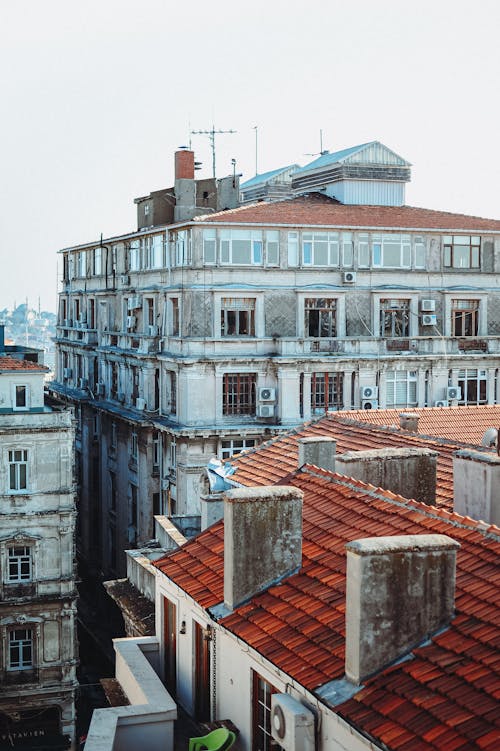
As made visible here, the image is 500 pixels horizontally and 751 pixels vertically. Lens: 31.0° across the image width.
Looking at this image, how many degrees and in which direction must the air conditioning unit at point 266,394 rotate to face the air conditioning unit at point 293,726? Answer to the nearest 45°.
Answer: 0° — it already faces it

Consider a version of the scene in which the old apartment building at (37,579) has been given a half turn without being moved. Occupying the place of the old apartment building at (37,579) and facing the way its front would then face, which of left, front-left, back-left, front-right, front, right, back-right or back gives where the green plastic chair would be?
back

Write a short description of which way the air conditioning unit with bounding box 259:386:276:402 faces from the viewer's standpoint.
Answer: facing the viewer

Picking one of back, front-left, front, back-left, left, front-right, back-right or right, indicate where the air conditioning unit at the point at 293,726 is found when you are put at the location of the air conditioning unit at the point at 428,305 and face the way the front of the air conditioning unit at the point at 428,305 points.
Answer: front

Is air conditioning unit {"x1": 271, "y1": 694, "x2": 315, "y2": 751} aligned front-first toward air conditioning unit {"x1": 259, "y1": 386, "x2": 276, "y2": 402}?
no

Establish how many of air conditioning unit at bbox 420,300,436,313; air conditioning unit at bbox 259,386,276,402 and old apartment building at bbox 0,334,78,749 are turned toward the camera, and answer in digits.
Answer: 3

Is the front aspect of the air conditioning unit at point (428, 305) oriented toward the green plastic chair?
yes

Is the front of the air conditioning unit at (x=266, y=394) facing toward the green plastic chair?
yes

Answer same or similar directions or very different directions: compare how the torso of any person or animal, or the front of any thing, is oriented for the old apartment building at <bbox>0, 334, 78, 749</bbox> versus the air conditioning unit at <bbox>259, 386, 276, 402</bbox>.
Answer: same or similar directions

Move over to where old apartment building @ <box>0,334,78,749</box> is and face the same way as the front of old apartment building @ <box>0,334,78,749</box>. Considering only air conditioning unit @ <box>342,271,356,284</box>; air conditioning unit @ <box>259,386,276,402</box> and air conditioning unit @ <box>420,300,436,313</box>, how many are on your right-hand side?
0

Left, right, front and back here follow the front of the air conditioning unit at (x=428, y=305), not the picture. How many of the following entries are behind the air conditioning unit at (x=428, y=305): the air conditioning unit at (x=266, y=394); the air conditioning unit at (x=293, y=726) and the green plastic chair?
0

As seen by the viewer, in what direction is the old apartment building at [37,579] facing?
toward the camera
